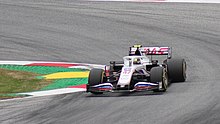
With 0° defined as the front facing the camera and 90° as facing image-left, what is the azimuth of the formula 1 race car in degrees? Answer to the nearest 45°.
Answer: approximately 0°
